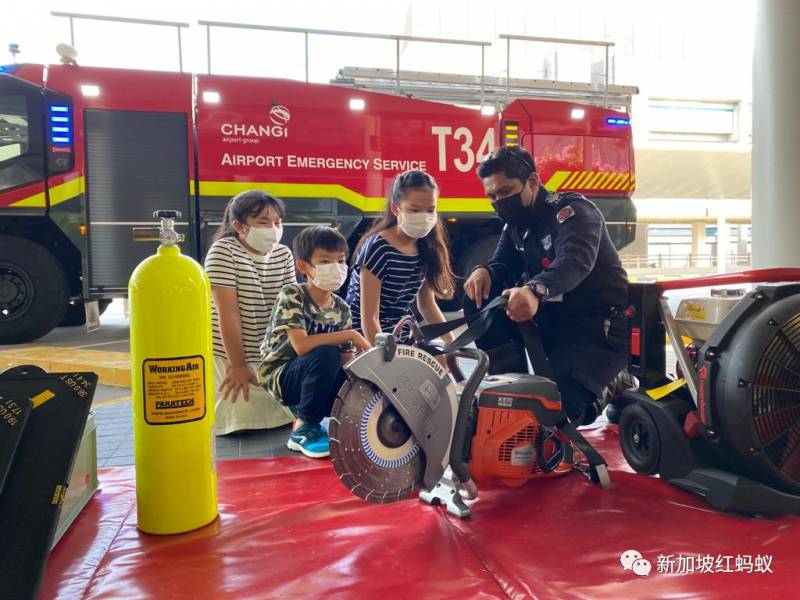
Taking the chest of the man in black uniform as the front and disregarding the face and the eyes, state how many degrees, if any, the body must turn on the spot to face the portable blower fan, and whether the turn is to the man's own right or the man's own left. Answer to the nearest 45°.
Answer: approximately 90° to the man's own left

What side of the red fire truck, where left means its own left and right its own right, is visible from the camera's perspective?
left

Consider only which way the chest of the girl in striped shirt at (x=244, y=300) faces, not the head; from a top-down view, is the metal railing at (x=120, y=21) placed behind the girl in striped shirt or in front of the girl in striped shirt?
behind

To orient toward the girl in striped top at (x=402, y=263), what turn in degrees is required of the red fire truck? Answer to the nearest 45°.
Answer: approximately 135° to its left

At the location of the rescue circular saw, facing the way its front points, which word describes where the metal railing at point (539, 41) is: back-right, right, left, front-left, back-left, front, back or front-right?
back-right

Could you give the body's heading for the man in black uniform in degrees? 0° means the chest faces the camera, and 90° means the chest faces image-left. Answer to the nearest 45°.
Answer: approximately 45°

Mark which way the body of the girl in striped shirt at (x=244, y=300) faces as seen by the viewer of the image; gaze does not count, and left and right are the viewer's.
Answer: facing the viewer and to the right of the viewer

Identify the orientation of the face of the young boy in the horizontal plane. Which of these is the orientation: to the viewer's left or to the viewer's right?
to the viewer's right

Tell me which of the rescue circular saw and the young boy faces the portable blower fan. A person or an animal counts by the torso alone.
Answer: the young boy

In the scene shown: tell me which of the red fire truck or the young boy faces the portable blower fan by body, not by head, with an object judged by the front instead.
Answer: the young boy

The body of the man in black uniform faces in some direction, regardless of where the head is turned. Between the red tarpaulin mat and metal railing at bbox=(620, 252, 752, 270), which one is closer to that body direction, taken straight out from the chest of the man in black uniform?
the red tarpaulin mat
